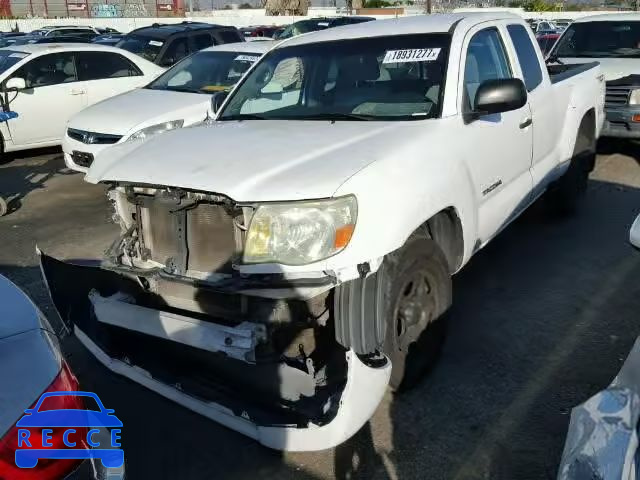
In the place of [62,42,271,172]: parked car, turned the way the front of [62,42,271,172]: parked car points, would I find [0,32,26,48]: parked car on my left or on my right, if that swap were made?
on my right

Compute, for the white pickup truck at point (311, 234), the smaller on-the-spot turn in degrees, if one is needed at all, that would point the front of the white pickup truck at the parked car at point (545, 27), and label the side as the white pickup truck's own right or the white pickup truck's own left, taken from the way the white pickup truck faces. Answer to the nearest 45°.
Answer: approximately 135° to the white pickup truck's own right

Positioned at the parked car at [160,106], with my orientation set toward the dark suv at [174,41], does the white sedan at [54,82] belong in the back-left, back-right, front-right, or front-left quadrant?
front-left

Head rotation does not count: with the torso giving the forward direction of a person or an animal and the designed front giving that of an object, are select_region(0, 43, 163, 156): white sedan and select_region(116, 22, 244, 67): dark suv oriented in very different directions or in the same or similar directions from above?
same or similar directions

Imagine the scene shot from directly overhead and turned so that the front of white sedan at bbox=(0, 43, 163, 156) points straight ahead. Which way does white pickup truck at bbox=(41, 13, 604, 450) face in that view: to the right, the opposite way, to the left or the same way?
the same way

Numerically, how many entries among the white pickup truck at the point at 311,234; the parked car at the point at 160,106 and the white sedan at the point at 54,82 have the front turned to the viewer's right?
0

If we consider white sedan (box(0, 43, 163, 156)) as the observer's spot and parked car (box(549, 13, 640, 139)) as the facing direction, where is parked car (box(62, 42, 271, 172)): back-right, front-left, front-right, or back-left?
front-right

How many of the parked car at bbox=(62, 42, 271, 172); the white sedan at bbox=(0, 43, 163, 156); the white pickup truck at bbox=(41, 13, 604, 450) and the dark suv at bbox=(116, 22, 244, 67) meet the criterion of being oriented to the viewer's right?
0

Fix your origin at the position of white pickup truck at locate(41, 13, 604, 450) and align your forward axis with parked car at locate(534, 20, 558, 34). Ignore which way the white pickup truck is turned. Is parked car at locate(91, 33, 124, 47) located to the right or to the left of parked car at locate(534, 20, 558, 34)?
left

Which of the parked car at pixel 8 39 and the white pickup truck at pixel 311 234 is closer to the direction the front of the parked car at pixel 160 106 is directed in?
the white pickup truck

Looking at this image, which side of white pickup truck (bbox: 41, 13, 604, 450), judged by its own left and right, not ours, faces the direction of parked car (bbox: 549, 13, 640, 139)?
back

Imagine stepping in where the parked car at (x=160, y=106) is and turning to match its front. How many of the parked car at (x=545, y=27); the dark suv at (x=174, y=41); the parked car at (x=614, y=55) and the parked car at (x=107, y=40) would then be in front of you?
0

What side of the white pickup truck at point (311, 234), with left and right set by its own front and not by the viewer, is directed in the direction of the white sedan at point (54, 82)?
right

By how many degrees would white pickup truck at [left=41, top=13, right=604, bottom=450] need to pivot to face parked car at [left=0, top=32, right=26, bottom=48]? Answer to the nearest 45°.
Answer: approximately 90° to its right

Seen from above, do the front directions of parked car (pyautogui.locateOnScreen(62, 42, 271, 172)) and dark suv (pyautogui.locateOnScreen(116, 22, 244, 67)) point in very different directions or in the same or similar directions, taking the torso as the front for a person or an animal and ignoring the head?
same or similar directions

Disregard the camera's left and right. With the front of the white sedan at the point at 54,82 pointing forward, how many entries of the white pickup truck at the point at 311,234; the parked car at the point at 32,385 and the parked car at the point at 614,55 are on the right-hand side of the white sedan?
0

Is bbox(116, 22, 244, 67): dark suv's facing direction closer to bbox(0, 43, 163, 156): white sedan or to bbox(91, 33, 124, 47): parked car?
the white sedan

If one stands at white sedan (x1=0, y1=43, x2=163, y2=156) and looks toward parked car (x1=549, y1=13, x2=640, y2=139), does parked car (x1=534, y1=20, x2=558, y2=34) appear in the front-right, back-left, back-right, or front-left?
front-left

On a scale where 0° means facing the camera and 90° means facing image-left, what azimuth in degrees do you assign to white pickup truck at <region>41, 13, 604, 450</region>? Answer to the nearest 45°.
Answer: approximately 45°

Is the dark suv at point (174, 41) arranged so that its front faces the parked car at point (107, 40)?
no
